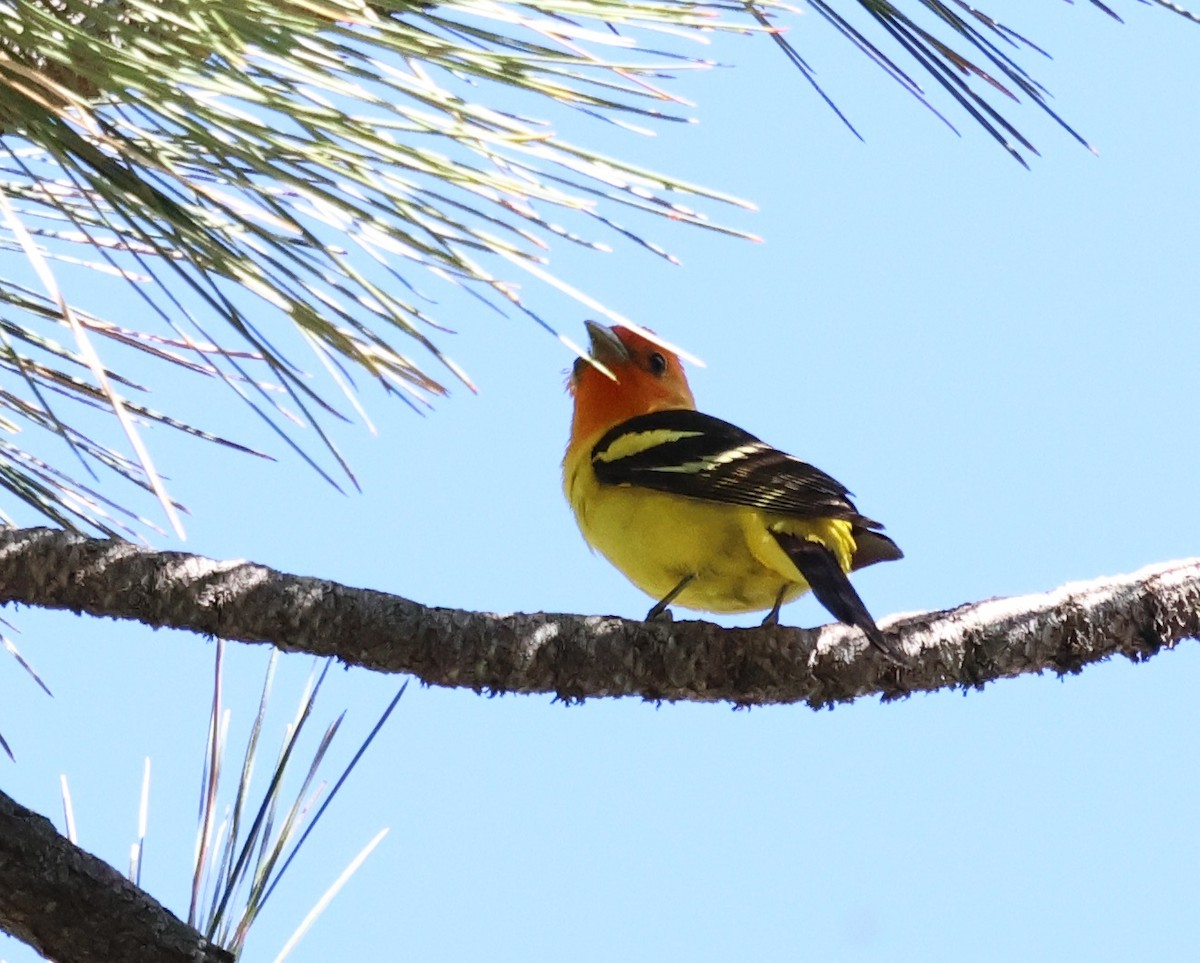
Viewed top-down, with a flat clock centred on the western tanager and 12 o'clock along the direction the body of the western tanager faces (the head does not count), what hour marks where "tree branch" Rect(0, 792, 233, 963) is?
The tree branch is roughly at 10 o'clock from the western tanager.

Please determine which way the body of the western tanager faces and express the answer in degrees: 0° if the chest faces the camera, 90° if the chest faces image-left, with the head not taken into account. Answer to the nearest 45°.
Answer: approximately 90°
